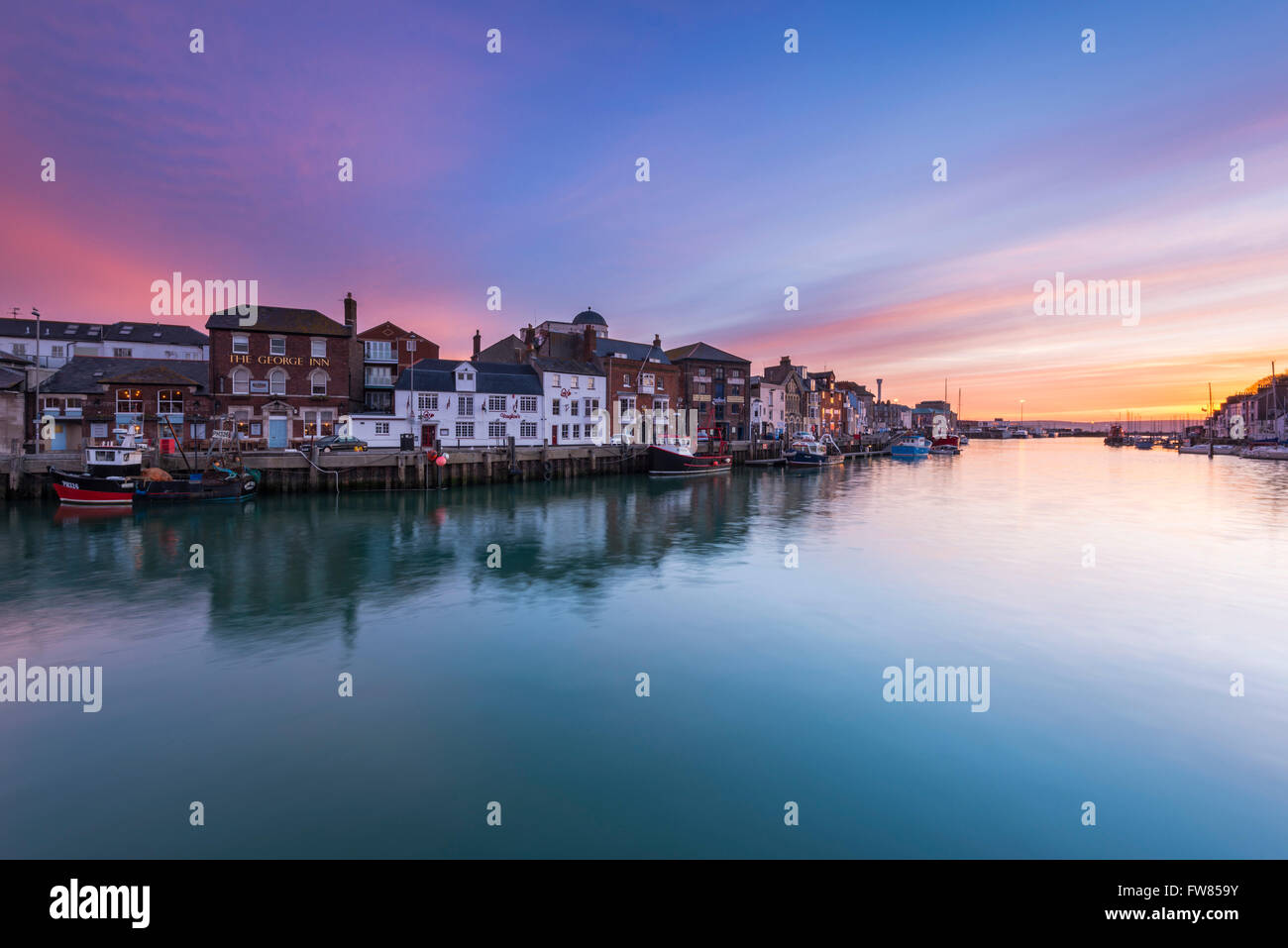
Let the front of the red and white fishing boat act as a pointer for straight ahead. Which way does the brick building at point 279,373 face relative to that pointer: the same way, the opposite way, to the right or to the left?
to the left

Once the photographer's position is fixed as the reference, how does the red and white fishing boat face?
facing to the left of the viewer

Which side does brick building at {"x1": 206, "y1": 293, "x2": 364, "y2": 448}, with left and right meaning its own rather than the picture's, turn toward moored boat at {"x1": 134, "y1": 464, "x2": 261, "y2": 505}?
front

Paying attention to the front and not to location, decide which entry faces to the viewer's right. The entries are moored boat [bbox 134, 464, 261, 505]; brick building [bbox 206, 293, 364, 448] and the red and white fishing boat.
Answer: the moored boat

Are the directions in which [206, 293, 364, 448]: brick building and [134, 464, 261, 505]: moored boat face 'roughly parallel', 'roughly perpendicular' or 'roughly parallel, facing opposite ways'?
roughly perpendicular

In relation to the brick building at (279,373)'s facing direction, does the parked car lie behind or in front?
in front

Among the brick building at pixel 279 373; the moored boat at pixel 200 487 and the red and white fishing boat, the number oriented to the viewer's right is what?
1

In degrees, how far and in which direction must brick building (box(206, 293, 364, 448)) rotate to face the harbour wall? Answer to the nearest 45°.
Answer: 0° — it already faces it

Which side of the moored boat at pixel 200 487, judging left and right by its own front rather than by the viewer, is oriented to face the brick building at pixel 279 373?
left

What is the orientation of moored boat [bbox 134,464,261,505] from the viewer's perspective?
to the viewer's right

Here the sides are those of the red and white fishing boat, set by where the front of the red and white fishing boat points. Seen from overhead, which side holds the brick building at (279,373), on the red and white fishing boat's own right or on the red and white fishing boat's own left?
on the red and white fishing boat's own right

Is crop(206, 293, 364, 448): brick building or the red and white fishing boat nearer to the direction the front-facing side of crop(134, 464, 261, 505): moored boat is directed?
the brick building

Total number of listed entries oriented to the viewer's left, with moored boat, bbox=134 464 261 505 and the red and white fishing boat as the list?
1

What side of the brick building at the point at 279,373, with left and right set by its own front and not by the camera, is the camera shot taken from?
front
